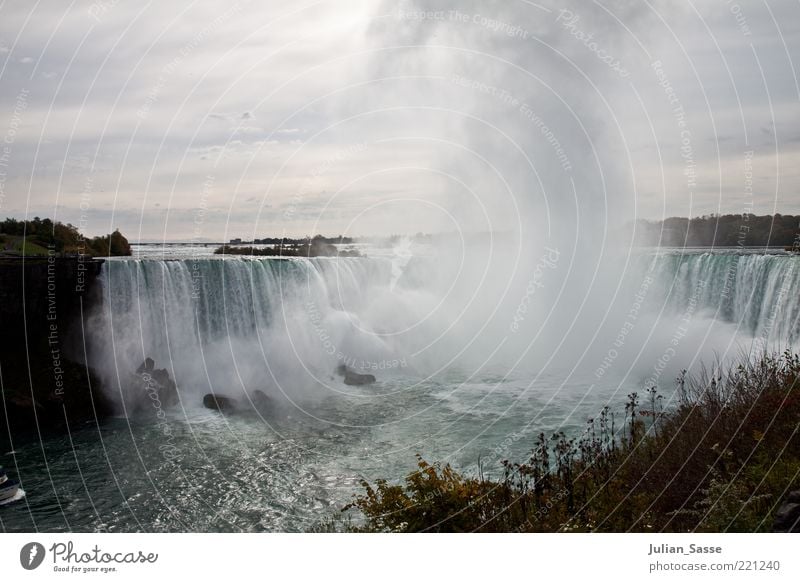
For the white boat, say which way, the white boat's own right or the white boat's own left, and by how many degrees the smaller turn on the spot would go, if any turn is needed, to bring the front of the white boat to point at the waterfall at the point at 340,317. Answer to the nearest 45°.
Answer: approximately 45° to the white boat's own left

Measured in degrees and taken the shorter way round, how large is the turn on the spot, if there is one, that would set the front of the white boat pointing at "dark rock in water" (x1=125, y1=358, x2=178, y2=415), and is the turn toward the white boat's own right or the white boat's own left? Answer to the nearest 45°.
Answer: approximately 45° to the white boat's own left

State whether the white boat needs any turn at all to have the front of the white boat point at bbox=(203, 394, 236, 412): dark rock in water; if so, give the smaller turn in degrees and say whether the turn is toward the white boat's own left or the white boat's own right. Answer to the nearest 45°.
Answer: approximately 45° to the white boat's own left

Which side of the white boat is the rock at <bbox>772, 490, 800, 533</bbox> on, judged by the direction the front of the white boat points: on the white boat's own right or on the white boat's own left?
on the white boat's own right

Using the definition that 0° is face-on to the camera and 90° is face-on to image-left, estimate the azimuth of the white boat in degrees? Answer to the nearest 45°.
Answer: approximately 270°

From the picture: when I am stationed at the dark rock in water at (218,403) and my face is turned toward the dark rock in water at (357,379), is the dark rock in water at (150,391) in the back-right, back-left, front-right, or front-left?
back-left
